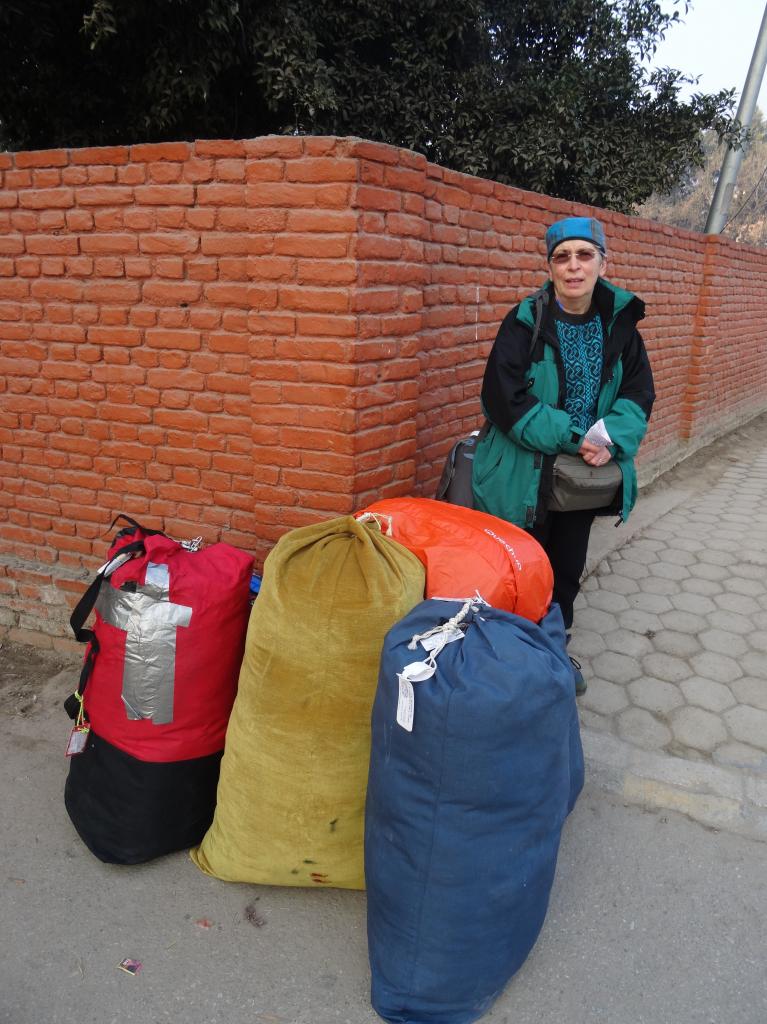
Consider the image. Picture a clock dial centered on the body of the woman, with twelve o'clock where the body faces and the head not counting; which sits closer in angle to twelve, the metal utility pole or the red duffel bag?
the red duffel bag

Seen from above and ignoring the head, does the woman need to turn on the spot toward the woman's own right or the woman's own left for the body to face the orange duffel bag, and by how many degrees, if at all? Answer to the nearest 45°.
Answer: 0° — they already face it

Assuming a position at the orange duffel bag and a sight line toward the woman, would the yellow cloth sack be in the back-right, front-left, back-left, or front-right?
back-left

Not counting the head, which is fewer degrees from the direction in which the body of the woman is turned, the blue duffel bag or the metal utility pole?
the blue duffel bag

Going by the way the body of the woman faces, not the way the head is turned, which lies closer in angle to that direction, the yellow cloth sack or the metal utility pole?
the yellow cloth sack

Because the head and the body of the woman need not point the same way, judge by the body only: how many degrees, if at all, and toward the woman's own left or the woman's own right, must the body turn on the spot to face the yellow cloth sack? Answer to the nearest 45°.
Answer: approximately 45° to the woman's own right

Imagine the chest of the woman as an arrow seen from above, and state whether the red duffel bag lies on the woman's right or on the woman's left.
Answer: on the woman's right

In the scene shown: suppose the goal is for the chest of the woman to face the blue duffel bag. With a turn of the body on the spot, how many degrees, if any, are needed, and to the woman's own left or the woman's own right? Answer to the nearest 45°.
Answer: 0° — they already face it

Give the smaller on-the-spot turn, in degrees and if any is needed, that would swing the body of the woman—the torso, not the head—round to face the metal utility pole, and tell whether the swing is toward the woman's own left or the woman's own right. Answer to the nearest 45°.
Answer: approximately 180°

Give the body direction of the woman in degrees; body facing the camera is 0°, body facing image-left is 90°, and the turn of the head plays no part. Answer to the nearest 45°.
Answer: approximately 0°
